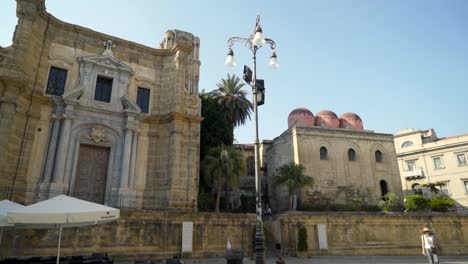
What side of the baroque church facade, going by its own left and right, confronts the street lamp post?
front

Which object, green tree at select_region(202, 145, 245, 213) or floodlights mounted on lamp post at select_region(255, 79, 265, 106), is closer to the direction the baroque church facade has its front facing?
the floodlights mounted on lamp post

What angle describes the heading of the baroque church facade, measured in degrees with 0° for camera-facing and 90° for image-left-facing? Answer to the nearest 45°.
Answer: approximately 315°

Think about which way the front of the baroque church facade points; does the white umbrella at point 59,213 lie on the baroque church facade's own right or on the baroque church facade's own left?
on the baroque church facade's own right

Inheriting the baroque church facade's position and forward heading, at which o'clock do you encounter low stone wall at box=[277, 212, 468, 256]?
The low stone wall is roughly at 11 o'clock from the baroque church facade.

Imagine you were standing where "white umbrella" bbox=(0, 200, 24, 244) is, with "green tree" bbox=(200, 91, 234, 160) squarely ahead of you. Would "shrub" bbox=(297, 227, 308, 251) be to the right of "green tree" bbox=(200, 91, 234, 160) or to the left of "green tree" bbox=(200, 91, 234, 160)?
right

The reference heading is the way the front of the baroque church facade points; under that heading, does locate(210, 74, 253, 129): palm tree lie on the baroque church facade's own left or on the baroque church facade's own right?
on the baroque church facade's own left

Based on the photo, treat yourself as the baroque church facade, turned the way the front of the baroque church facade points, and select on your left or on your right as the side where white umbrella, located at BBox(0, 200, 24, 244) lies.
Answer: on your right

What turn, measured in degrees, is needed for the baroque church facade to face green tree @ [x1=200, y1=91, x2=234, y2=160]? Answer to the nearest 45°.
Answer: approximately 90° to its left

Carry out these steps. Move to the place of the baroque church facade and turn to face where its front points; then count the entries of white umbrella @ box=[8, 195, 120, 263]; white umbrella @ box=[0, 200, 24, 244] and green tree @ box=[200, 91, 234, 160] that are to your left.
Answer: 1

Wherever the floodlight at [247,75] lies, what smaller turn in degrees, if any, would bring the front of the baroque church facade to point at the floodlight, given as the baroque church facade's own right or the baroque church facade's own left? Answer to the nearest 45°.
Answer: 0° — it already faces it

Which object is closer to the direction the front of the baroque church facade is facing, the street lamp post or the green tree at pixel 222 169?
the street lamp post

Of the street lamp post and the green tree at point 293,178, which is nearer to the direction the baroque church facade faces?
the street lamp post

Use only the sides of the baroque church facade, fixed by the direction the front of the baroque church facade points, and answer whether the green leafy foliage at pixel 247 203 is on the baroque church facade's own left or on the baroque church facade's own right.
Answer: on the baroque church facade's own left

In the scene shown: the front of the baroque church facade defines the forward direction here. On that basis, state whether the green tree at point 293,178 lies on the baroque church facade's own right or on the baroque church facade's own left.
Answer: on the baroque church facade's own left
